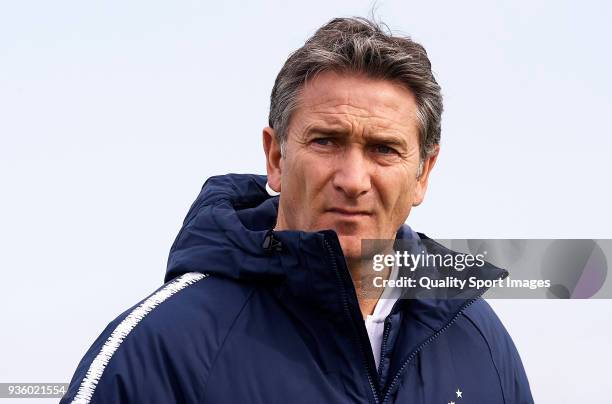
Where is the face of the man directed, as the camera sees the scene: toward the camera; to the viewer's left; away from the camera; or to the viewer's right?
toward the camera
